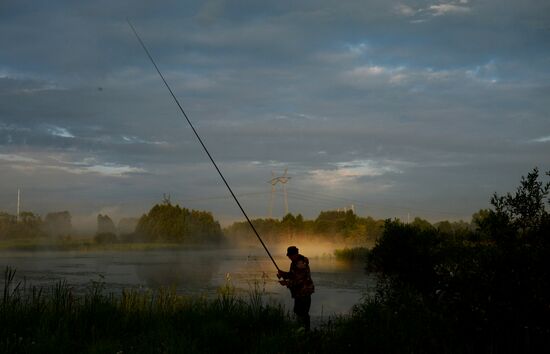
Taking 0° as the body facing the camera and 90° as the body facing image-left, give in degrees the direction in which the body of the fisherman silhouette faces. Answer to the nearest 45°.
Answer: approximately 90°
